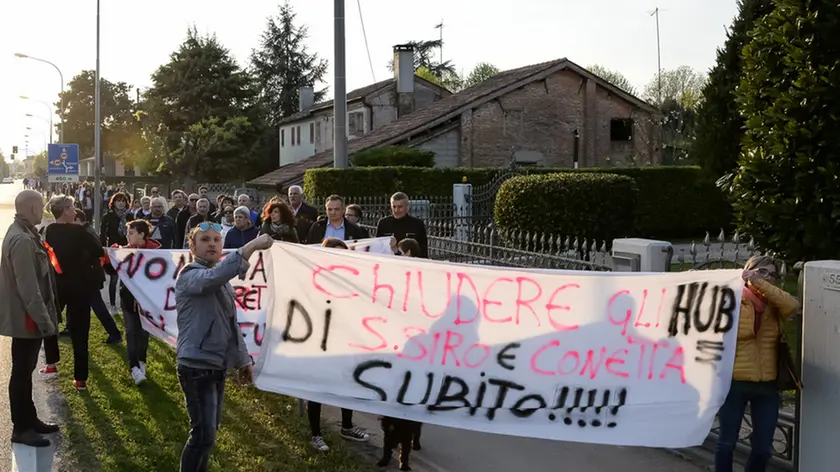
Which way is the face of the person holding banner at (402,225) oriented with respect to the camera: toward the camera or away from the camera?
toward the camera

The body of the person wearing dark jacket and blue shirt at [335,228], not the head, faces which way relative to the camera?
toward the camera

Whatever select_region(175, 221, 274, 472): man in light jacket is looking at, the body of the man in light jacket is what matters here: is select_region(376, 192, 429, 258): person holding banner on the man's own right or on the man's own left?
on the man's own left

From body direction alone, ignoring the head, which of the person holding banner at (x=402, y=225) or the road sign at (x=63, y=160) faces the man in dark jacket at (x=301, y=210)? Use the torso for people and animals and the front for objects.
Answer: the road sign

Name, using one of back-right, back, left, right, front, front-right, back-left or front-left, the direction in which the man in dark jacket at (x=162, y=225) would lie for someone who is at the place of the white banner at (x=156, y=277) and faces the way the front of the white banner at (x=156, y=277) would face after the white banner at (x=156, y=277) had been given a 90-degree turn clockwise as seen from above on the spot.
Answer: right

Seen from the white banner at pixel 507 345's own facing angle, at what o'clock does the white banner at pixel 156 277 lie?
the white banner at pixel 156 277 is roughly at 4 o'clock from the white banner at pixel 507 345.

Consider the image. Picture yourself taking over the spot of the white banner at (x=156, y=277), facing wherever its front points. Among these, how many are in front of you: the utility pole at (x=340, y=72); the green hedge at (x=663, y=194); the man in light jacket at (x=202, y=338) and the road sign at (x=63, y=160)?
1

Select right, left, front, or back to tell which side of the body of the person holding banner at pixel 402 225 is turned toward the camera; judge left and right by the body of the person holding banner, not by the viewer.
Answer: front

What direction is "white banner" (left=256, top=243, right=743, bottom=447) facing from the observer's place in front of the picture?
facing the viewer

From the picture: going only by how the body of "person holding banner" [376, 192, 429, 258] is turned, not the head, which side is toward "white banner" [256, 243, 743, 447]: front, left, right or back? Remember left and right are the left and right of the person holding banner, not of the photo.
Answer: front

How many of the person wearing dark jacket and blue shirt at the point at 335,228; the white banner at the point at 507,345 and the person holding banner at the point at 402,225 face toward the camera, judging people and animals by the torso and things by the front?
3

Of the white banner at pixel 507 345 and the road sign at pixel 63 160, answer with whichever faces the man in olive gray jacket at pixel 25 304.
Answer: the road sign

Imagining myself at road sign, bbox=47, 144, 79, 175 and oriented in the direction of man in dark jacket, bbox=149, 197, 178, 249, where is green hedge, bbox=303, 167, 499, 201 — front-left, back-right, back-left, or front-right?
front-left
